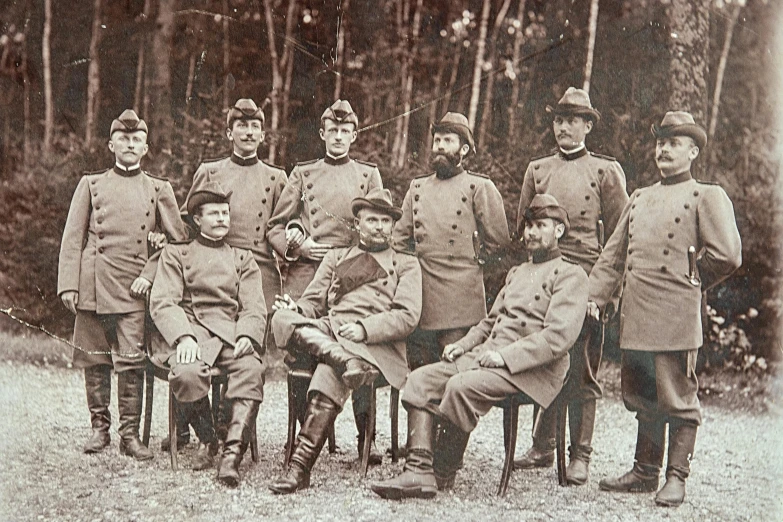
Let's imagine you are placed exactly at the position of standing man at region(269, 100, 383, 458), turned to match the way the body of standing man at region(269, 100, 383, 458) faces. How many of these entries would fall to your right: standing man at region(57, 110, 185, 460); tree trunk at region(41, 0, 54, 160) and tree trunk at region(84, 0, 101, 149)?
3

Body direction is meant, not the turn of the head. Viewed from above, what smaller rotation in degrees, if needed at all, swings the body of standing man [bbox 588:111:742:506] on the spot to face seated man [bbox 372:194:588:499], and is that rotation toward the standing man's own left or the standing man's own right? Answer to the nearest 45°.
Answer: approximately 45° to the standing man's own right

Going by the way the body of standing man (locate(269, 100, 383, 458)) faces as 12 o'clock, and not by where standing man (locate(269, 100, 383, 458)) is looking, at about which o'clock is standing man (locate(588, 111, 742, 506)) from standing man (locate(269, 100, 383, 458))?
standing man (locate(588, 111, 742, 506)) is roughly at 10 o'clock from standing man (locate(269, 100, 383, 458)).

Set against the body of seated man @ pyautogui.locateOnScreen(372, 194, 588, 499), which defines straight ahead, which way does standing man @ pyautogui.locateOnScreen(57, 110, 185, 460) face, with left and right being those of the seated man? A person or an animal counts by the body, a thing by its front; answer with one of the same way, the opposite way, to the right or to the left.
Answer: to the left

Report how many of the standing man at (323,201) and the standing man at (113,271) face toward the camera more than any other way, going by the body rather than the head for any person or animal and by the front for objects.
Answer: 2

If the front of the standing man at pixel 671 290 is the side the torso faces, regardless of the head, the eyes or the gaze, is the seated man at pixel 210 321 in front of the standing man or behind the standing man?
in front

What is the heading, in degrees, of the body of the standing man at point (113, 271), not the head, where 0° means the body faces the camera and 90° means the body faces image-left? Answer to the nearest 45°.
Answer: approximately 0°
